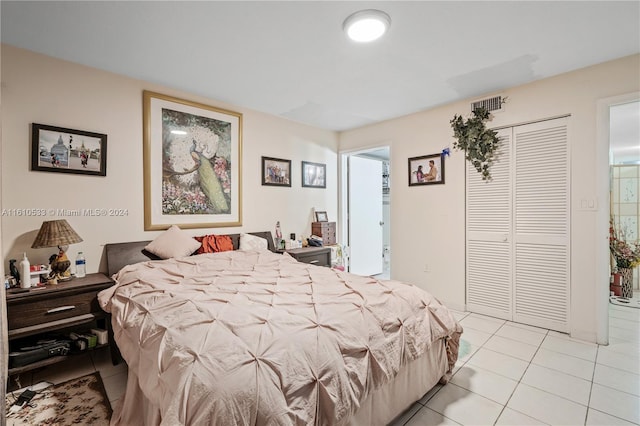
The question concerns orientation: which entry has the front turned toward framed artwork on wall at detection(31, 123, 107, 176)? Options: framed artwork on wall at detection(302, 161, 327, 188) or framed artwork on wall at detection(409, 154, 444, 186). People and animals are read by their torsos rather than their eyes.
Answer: framed artwork on wall at detection(409, 154, 444, 186)

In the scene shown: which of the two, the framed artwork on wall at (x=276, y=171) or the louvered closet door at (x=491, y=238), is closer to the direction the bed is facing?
the louvered closet door

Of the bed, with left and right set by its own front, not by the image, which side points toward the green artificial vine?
left

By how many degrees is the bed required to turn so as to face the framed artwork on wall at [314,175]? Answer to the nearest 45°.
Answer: approximately 135° to its left

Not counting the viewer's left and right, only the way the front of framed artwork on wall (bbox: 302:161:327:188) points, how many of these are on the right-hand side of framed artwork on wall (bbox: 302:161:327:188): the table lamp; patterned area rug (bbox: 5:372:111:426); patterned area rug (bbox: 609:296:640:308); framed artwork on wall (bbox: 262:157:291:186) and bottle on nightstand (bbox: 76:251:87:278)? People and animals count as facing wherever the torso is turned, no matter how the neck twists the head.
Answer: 4

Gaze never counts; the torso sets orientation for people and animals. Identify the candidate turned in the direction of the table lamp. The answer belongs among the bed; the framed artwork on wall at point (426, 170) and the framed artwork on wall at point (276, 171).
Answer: the framed artwork on wall at point (426, 170)

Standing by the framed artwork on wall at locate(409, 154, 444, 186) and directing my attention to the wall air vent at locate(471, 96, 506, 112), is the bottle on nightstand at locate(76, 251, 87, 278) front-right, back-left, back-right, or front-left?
back-right

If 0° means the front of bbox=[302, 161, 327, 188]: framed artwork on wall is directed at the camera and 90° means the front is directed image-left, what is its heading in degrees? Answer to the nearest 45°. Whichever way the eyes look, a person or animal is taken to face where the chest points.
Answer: approximately 315°

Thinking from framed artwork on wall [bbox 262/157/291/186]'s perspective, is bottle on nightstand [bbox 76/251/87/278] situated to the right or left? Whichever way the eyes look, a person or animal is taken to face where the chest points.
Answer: on its right

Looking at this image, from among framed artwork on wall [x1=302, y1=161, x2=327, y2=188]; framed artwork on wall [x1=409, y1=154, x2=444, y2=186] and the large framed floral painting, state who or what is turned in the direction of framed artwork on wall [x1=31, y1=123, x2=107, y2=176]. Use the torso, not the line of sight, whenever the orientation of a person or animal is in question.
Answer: framed artwork on wall [x1=409, y1=154, x2=444, y2=186]

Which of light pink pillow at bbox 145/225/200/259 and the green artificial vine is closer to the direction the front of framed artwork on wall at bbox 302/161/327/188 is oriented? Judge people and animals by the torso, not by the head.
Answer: the green artificial vine

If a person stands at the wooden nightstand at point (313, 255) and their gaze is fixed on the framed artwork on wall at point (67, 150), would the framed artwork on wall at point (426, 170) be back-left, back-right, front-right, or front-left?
back-left
